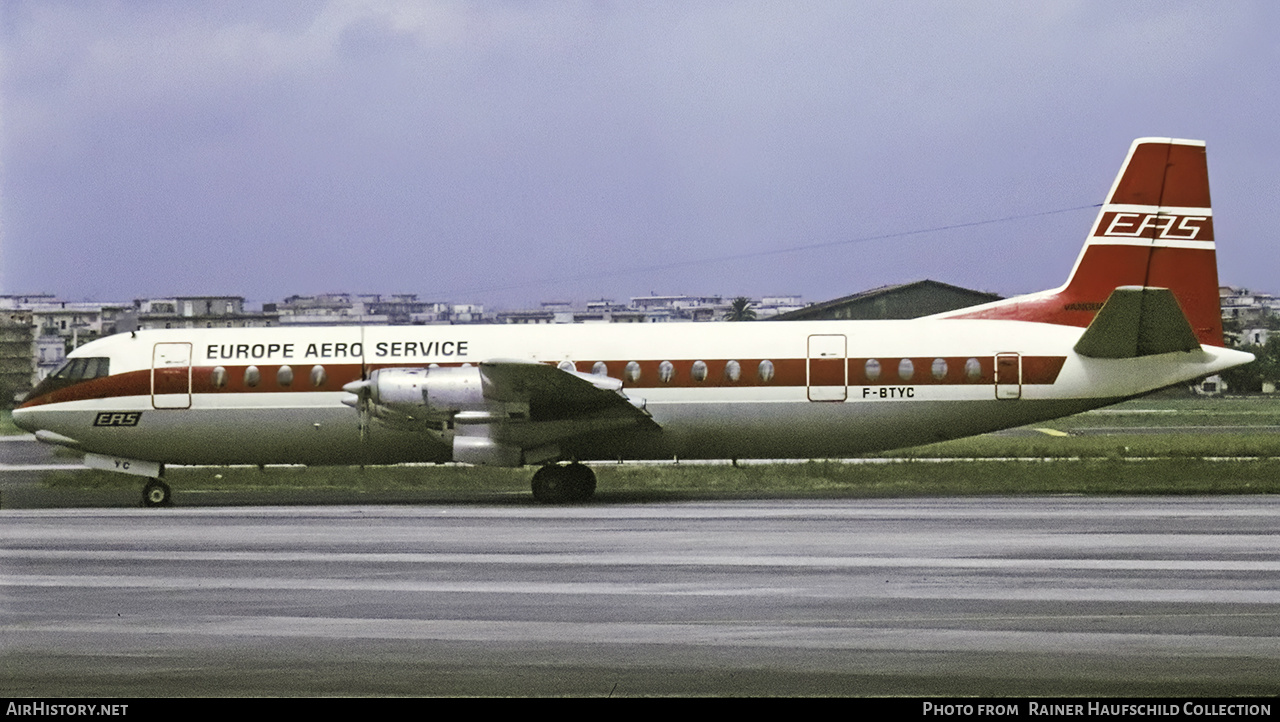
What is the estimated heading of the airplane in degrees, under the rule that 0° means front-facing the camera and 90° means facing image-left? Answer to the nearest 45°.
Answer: approximately 90°
